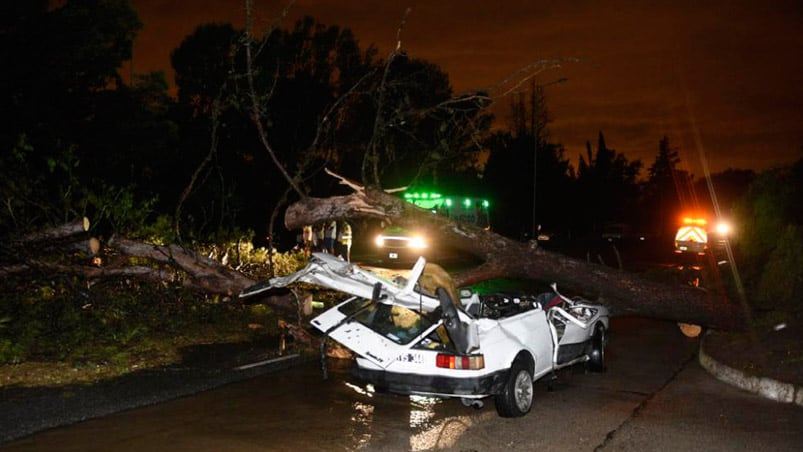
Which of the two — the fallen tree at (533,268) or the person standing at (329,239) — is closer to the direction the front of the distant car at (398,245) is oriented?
the fallen tree

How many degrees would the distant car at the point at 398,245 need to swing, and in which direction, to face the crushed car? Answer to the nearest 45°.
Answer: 0° — it already faces it

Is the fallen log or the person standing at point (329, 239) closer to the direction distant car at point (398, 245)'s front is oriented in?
the fallen log

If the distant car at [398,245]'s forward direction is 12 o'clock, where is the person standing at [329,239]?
The person standing is roughly at 2 o'clock from the distant car.

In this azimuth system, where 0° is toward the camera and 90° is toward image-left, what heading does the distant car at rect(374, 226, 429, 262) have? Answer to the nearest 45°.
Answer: approximately 0°

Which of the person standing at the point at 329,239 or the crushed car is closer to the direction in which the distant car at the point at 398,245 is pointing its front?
the crushed car

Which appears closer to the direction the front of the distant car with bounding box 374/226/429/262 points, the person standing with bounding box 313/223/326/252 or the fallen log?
the fallen log

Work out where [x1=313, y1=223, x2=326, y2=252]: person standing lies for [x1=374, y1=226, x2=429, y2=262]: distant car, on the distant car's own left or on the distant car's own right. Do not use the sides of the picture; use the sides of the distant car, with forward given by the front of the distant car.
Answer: on the distant car's own right
